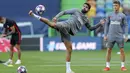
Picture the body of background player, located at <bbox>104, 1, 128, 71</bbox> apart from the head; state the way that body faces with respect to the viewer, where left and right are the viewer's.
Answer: facing the viewer

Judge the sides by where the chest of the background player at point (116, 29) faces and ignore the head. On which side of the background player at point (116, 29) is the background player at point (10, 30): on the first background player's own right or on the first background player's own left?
on the first background player's own right
